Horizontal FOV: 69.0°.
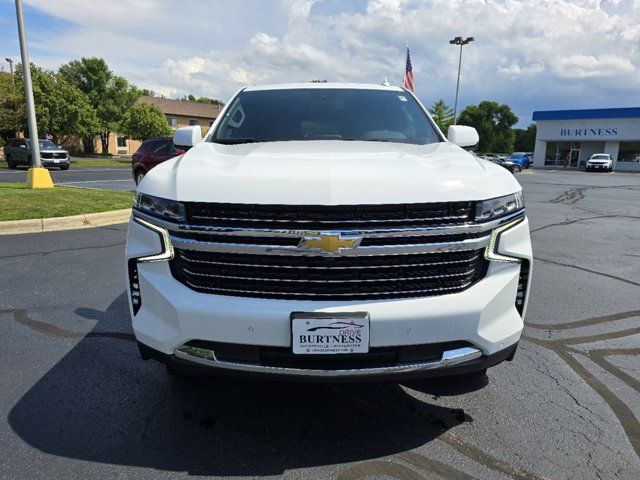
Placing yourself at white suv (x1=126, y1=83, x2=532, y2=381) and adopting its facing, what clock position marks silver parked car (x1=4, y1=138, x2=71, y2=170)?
The silver parked car is roughly at 5 o'clock from the white suv.

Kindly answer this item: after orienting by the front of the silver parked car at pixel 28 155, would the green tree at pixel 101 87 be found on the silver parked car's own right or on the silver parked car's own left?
on the silver parked car's own left

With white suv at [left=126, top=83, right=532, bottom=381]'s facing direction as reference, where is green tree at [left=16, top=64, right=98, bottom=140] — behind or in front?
behind

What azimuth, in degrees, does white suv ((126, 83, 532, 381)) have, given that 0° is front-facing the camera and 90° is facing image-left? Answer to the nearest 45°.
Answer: approximately 0°

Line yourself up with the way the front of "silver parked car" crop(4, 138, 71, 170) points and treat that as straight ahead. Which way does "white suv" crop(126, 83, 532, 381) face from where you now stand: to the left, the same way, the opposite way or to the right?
to the right

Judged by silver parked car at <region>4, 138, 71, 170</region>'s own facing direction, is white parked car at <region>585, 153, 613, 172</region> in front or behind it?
in front

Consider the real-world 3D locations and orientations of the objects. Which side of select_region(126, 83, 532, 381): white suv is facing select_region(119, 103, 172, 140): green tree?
back

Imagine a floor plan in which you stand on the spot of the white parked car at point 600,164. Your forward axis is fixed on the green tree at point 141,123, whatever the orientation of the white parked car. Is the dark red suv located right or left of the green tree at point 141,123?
left

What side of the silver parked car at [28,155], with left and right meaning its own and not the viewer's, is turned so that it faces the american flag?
front

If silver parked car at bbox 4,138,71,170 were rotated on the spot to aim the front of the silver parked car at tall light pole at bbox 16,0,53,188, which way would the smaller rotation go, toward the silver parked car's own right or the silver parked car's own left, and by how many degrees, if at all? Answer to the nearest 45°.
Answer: approximately 45° to the silver parked car's own right

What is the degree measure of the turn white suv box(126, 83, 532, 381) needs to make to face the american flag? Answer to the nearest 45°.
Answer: approximately 180°

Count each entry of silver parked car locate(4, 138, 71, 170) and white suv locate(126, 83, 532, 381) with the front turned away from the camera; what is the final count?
0
